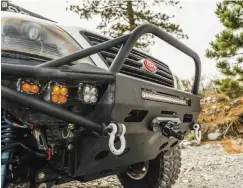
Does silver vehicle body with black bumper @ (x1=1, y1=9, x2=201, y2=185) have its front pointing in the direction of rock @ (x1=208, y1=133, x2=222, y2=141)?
no

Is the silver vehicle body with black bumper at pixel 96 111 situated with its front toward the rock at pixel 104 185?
no

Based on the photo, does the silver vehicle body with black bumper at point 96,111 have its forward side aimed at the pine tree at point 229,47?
no

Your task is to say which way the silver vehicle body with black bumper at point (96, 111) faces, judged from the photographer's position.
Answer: facing the viewer and to the right of the viewer

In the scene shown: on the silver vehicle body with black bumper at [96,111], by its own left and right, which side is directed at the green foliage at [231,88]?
left
